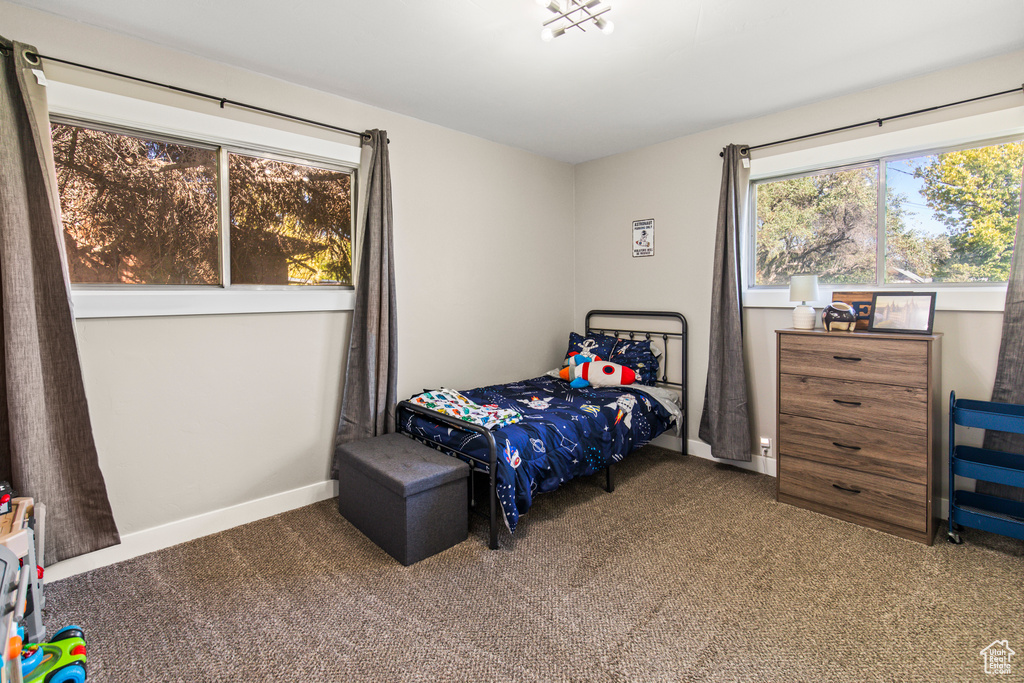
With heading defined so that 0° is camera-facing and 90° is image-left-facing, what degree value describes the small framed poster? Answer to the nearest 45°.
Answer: approximately 45°

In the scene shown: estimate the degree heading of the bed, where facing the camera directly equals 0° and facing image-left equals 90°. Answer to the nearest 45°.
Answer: approximately 45°

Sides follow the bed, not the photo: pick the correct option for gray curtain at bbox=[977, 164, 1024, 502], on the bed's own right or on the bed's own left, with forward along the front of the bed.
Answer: on the bed's own left

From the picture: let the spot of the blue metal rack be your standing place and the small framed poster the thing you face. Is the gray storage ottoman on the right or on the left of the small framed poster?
left

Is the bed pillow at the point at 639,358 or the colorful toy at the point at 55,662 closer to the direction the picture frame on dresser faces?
the colorful toy

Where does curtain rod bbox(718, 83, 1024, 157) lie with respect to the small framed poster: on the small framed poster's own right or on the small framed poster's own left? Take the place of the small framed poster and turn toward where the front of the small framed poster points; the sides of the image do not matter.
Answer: on the small framed poster's own left

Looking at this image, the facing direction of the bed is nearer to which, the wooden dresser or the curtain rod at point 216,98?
the curtain rod

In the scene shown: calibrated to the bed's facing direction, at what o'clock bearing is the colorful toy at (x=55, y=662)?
The colorful toy is roughly at 12 o'clock from the bed.
